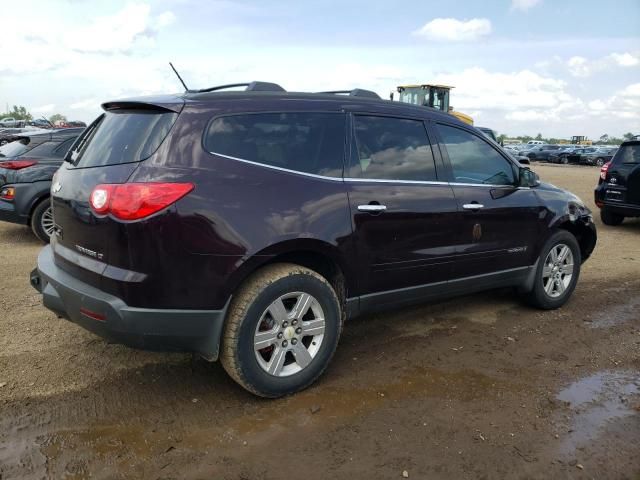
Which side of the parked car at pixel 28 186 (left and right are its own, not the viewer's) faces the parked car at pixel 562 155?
front

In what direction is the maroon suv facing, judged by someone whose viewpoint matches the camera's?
facing away from the viewer and to the right of the viewer

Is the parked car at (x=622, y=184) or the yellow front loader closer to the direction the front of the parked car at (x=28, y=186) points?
the yellow front loader

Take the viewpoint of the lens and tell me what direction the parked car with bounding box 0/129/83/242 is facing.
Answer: facing away from the viewer and to the right of the viewer

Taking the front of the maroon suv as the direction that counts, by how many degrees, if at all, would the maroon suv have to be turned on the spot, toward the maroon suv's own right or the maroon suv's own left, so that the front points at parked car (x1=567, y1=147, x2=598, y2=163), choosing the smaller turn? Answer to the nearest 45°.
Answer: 0° — it already faces it

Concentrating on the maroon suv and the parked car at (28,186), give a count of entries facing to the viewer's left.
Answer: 0

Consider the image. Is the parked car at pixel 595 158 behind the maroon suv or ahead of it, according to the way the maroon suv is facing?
ahead

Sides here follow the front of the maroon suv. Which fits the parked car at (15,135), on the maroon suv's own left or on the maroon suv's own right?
on the maroon suv's own left

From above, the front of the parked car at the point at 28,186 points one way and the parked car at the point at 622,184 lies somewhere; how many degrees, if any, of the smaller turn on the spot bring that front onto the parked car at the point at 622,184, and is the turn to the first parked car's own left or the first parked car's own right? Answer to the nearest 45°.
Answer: approximately 45° to the first parked car's own right

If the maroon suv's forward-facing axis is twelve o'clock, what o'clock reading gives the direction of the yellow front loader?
The yellow front loader is roughly at 11 o'clock from the maroon suv.
